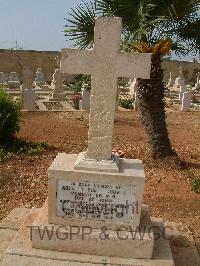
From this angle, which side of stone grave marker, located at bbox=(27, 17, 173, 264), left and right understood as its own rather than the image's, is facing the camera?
front

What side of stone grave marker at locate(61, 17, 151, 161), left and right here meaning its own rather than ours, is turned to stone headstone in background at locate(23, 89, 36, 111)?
back

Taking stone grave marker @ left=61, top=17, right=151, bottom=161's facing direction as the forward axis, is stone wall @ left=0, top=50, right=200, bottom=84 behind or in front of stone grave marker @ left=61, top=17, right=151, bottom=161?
behind

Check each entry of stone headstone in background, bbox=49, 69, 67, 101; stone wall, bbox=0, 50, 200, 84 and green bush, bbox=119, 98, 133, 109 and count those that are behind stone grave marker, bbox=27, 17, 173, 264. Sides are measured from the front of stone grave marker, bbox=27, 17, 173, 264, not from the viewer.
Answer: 3

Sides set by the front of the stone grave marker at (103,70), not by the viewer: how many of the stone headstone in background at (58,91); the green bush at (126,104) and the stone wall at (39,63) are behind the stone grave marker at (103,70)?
3

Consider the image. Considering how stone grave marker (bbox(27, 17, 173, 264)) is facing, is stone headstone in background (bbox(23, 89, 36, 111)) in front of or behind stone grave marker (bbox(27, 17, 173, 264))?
behind

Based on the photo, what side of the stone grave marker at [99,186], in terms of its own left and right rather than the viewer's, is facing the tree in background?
back

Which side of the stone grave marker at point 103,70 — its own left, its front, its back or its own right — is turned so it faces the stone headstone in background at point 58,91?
back

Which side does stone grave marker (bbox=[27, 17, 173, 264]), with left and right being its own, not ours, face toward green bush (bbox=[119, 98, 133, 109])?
back

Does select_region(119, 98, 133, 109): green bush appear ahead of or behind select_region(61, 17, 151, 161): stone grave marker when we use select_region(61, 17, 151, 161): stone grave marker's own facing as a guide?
behind

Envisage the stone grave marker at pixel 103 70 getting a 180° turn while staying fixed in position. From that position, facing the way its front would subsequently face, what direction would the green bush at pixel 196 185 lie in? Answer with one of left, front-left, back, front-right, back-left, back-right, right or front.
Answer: front-right
